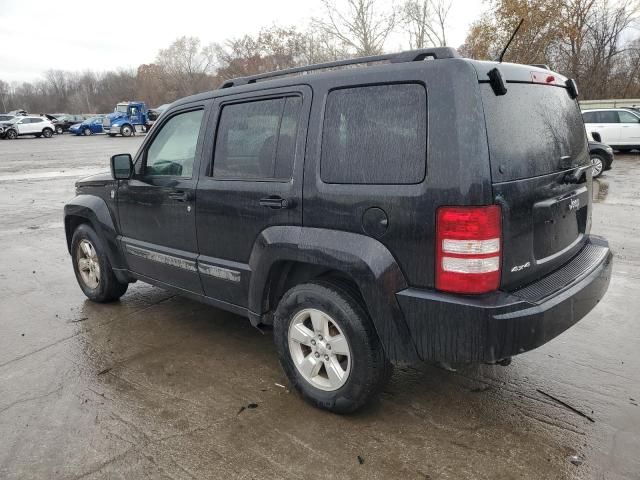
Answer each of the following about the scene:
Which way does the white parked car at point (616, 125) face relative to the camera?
to the viewer's right

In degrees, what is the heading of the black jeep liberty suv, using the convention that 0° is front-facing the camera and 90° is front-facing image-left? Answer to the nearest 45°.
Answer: approximately 135°

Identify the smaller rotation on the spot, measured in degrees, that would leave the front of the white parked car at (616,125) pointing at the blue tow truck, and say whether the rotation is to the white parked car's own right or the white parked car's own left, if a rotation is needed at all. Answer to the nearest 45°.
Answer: approximately 180°

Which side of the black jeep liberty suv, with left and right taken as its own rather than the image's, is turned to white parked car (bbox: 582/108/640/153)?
right

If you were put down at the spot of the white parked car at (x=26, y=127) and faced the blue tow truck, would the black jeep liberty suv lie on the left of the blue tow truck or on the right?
right

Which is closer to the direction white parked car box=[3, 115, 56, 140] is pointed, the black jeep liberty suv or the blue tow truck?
the black jeep liberty suv

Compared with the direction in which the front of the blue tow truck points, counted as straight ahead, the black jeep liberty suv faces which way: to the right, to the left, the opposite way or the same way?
to the right

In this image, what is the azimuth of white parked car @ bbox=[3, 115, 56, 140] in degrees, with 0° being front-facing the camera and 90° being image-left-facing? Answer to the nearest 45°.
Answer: approximately 45°

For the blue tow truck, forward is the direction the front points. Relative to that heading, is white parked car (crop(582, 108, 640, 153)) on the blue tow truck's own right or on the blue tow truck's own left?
on the blue tow truck's own left
